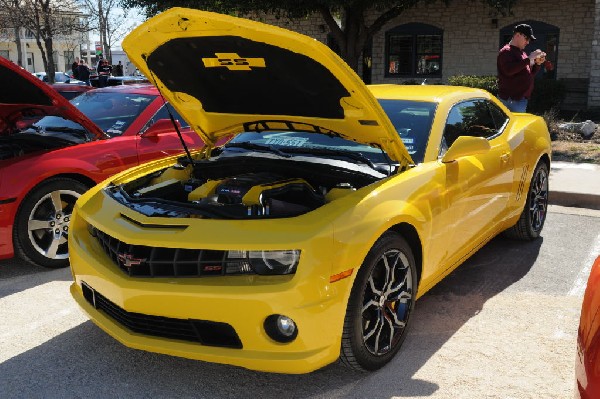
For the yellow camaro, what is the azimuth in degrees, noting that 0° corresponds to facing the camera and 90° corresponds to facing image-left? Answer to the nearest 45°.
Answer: approximately 45°

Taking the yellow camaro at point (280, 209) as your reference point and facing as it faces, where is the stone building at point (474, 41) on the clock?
The stone building is roughly at 5 o'clock from the yellow camaro.

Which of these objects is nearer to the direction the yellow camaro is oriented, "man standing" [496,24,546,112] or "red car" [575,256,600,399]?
the red car

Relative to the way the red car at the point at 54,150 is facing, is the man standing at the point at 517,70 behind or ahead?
behind

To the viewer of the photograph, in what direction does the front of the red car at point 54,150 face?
facing the viewer and to the left of the viewer

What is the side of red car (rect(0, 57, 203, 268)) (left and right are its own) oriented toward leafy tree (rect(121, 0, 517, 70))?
back

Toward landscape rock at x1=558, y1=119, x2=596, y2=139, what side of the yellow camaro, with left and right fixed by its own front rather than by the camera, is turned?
back

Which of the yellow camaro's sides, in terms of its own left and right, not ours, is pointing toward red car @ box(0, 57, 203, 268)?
right

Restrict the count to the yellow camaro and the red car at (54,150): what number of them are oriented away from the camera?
0

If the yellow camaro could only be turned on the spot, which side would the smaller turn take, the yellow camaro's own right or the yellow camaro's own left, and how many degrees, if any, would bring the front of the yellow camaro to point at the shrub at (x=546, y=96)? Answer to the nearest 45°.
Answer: approximately 180°

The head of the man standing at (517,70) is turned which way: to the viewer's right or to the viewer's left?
to the viewer's right

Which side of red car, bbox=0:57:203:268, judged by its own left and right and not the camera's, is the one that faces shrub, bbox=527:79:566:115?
back

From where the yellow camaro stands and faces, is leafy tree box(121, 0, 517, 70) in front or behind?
behind

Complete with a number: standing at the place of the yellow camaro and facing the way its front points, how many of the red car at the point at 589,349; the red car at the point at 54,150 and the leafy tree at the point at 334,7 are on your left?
1

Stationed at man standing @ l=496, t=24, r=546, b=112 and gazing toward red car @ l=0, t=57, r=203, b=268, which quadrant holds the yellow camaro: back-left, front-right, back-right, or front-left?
front-left
